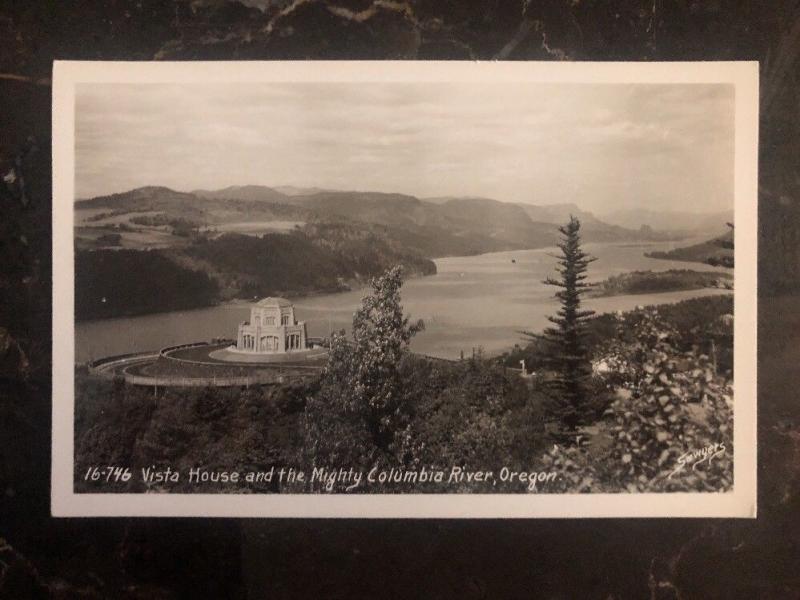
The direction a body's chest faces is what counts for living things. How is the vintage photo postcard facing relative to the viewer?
toward the camera
